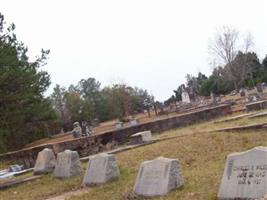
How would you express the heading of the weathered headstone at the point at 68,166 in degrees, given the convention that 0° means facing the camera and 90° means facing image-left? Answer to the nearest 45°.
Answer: approximately 45°

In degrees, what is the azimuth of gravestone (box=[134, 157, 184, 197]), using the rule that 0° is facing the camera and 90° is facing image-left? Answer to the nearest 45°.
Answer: approximately 45°

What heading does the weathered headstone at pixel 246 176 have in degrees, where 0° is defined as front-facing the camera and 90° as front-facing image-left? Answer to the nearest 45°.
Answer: approximately 0°

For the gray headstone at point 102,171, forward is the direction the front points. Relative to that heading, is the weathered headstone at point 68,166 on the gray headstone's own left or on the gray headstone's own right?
on the gray headstone's own right

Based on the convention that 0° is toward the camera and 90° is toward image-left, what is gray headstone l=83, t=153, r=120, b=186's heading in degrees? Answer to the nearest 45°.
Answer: approximately 45°
